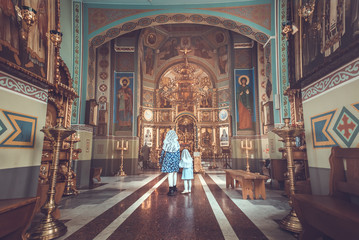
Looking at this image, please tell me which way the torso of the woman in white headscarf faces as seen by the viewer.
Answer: away from the camera

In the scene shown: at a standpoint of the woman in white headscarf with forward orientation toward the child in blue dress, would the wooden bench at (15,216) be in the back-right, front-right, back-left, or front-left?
back-right

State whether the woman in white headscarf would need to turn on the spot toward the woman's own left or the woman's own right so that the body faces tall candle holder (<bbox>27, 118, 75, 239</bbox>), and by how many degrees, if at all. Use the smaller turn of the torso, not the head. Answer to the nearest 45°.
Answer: approximately 135° to the woman's own left

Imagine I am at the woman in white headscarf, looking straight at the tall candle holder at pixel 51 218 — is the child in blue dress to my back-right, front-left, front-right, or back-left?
back-left

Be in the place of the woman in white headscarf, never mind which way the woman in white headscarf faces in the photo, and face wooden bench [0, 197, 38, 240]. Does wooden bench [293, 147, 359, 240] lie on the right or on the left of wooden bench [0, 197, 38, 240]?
left

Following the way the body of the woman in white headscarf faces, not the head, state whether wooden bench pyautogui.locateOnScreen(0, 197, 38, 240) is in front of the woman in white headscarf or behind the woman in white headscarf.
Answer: behind
